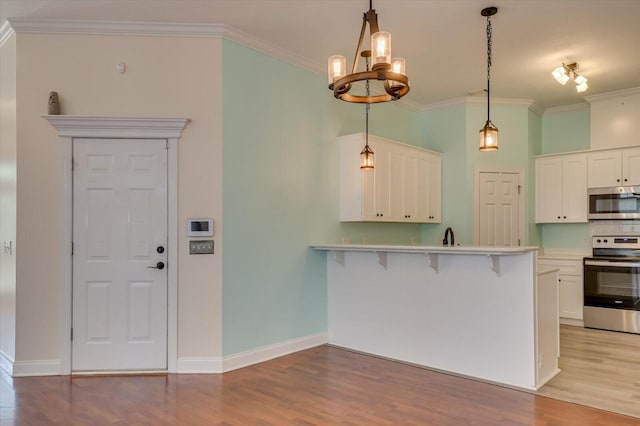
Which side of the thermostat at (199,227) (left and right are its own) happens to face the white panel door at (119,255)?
right

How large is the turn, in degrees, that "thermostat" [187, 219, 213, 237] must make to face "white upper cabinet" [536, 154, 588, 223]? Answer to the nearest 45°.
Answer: approximately 90° to its left

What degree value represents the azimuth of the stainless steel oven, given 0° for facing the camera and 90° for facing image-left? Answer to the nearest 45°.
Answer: approximately 0°

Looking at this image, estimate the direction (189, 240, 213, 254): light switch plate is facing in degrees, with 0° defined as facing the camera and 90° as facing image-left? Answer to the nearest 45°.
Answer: approximately 0°

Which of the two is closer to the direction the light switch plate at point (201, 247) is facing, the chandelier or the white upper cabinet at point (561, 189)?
the chandelier

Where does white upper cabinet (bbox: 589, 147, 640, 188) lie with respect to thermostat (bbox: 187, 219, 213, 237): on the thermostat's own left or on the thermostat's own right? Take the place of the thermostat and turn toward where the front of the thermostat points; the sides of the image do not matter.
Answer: on the thermostat's own left

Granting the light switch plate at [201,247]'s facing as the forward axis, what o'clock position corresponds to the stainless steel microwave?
The stainless steel microwave is roughly at 9 o'clock from the light switch plate.

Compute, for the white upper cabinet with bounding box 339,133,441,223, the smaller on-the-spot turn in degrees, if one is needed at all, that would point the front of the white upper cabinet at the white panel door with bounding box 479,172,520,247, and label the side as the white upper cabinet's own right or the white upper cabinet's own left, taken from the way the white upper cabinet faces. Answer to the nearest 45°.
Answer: approximately 90° to the white upper cabinet's own left
